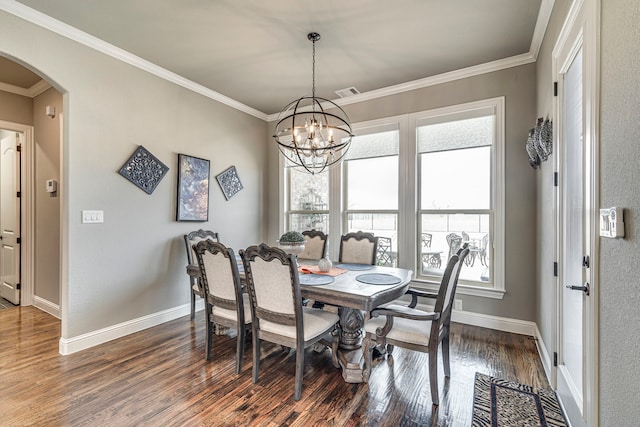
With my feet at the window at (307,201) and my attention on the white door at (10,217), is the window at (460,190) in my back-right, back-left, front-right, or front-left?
back-left

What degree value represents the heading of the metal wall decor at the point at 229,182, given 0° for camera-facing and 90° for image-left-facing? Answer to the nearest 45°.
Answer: approximately 315°

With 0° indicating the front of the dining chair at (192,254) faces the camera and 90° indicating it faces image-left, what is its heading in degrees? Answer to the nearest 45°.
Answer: approximately 315°

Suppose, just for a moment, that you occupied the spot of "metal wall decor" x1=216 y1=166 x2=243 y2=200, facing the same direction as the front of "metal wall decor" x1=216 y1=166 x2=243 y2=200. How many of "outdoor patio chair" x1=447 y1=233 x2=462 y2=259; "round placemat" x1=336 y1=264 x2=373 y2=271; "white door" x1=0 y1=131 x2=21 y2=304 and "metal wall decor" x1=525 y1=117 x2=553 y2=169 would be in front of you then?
3

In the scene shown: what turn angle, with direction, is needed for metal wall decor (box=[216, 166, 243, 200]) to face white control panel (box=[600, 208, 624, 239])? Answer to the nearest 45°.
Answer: approximately 45° to its right

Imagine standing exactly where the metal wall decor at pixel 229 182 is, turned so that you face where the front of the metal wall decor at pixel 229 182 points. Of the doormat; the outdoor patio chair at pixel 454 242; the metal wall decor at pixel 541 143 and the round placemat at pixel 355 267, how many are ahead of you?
4

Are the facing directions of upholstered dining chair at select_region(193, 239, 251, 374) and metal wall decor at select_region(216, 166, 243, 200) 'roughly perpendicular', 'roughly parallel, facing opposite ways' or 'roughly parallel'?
roughly perpendicular

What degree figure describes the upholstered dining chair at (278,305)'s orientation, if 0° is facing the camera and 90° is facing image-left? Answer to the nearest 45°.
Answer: approximately 225°

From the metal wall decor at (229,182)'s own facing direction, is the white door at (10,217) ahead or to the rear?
to the rear

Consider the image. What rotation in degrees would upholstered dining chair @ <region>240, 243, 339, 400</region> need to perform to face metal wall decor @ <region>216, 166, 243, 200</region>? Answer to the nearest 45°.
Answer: approximately 45° to its left

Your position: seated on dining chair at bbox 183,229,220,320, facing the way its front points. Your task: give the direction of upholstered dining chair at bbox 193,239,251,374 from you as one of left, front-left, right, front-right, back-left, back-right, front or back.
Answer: front-right

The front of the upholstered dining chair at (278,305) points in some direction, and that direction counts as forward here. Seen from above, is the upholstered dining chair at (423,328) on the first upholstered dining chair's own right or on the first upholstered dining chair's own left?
on the first upholstered dining chair's own right

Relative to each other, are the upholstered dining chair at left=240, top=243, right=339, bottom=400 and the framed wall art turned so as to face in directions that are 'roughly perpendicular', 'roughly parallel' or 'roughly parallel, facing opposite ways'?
roughly perpendicular

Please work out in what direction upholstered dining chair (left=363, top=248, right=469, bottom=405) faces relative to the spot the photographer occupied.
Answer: facing away from the viewer and to the left of the viewer

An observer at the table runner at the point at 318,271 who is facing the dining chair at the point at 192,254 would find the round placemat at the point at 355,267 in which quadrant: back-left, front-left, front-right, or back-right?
back-right

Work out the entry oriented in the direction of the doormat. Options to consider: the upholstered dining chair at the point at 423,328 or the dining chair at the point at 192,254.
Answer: the dining chair

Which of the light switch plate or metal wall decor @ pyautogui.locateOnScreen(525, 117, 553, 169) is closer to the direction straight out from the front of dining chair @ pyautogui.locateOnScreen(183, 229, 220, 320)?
the metal wall decor

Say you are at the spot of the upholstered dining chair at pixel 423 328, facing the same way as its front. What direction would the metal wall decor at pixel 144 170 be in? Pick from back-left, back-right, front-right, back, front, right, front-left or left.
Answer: front-left

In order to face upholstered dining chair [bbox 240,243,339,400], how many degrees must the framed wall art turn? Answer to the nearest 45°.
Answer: approximately 45° to its right

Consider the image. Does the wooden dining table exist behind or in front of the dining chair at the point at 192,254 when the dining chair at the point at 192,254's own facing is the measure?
in front

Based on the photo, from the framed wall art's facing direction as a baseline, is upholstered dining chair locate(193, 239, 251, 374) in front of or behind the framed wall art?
in front
